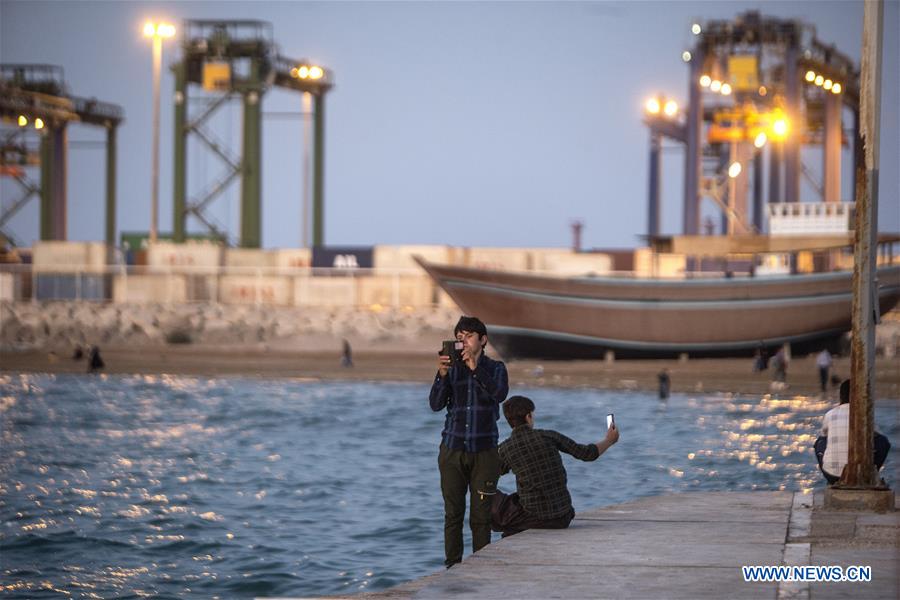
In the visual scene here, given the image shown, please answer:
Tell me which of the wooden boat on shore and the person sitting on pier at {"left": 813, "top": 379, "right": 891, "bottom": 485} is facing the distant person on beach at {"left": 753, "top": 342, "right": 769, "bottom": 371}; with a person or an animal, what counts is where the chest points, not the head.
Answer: the person sitting on pier

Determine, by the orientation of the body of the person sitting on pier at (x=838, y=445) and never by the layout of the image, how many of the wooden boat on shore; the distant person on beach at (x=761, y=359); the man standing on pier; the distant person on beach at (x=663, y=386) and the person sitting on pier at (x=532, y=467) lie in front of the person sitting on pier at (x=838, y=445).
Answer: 3

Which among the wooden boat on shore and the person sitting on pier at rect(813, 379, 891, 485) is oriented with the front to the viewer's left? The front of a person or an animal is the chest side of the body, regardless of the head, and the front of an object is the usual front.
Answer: the wooden boat on shore

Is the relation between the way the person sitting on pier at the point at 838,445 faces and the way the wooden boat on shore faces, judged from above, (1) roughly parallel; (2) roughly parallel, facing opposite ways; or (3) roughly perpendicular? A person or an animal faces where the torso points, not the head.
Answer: roughly perpendicular

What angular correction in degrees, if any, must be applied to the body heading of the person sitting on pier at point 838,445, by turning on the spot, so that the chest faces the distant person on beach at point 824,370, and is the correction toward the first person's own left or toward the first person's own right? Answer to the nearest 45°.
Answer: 0° — they already face them

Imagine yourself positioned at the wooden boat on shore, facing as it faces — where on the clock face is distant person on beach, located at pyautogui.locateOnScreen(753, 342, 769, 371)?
The distant person on beach is roughly at 7 o'clock from the wooden boat on shore.

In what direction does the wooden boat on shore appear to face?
to the viewer's left

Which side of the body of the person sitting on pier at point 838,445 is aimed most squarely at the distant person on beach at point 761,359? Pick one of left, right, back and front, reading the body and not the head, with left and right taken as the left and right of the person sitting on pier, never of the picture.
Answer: front

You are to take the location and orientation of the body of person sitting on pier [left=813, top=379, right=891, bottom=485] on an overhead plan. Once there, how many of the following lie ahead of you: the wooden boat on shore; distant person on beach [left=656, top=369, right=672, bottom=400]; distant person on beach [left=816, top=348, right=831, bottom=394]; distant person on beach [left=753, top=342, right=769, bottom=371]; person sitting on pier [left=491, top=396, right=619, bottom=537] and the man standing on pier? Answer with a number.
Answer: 4

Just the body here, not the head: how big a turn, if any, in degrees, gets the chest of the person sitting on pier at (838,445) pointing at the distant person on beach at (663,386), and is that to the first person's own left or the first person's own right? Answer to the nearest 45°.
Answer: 0° — they already face them

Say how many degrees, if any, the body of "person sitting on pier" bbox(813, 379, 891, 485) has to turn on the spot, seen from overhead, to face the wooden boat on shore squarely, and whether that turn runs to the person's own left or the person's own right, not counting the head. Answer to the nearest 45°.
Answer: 0° — they already face it

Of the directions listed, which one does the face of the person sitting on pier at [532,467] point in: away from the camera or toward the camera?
away from the camera

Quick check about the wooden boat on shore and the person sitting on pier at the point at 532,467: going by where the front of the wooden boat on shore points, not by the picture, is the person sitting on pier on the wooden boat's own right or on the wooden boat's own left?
on the wooden boat's own left

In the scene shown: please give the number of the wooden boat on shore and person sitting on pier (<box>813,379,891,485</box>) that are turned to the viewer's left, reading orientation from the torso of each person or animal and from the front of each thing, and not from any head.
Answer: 1

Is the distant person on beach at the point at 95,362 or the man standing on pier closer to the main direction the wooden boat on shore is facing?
the distant person on beach

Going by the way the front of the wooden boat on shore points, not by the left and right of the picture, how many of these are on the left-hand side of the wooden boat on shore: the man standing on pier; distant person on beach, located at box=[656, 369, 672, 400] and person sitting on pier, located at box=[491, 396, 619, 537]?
3

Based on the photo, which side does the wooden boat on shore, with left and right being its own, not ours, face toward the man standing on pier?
left

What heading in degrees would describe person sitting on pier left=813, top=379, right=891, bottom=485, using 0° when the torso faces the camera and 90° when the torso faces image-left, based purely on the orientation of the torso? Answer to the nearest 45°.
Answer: approximately 180°
